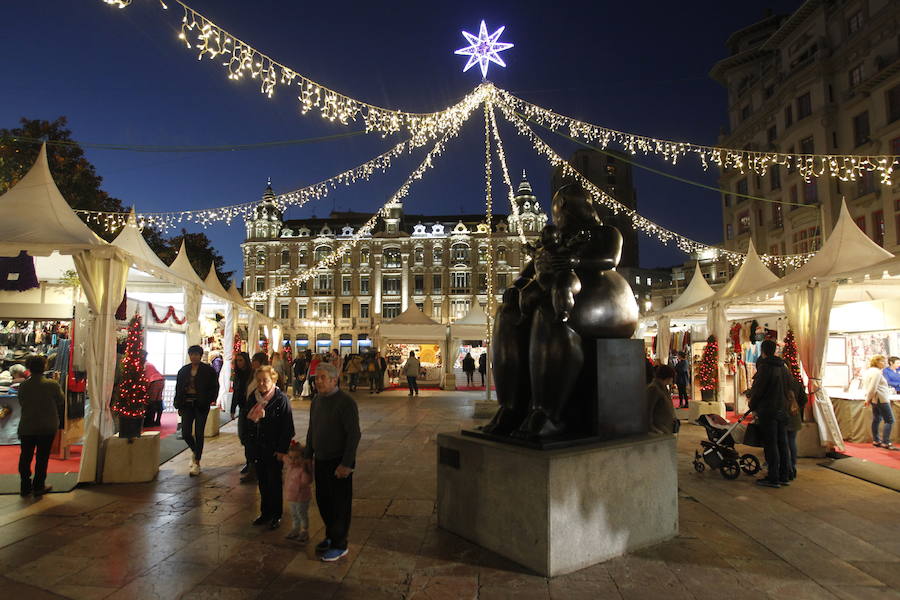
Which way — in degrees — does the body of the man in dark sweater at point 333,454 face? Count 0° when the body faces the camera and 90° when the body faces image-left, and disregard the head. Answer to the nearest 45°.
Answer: approximately 45°

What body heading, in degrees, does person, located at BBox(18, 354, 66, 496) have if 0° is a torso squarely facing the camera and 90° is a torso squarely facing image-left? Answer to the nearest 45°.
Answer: approximately 180°

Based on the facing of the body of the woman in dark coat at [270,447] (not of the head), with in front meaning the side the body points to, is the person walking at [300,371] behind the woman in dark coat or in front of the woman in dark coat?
behind

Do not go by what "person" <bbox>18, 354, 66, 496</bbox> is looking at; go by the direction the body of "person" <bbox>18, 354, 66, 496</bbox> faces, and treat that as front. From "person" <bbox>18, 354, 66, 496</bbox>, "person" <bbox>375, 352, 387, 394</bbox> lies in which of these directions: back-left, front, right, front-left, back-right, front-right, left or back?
front-right

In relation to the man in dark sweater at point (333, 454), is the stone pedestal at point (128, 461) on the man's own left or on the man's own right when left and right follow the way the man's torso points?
on the man's own right

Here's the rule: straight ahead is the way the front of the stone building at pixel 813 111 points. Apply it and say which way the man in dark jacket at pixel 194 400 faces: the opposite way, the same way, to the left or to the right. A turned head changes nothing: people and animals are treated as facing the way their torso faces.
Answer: to the left

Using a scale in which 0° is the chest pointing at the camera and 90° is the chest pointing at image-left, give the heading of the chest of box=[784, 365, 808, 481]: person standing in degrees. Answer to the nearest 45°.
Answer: approximately 180°

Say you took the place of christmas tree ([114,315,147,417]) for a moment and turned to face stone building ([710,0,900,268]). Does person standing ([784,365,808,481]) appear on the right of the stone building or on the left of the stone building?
right

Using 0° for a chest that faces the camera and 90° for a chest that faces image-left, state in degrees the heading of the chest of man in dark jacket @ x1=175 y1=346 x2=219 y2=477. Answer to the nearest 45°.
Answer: approximately 0°

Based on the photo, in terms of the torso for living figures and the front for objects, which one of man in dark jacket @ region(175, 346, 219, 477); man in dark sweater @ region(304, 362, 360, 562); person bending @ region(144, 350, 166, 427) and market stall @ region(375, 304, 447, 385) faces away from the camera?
the person bending
